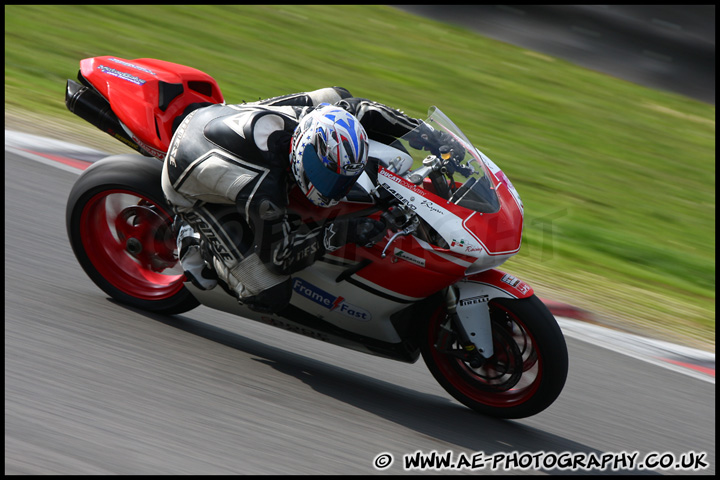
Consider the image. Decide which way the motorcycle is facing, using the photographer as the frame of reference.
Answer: facing to the right of the viewer
